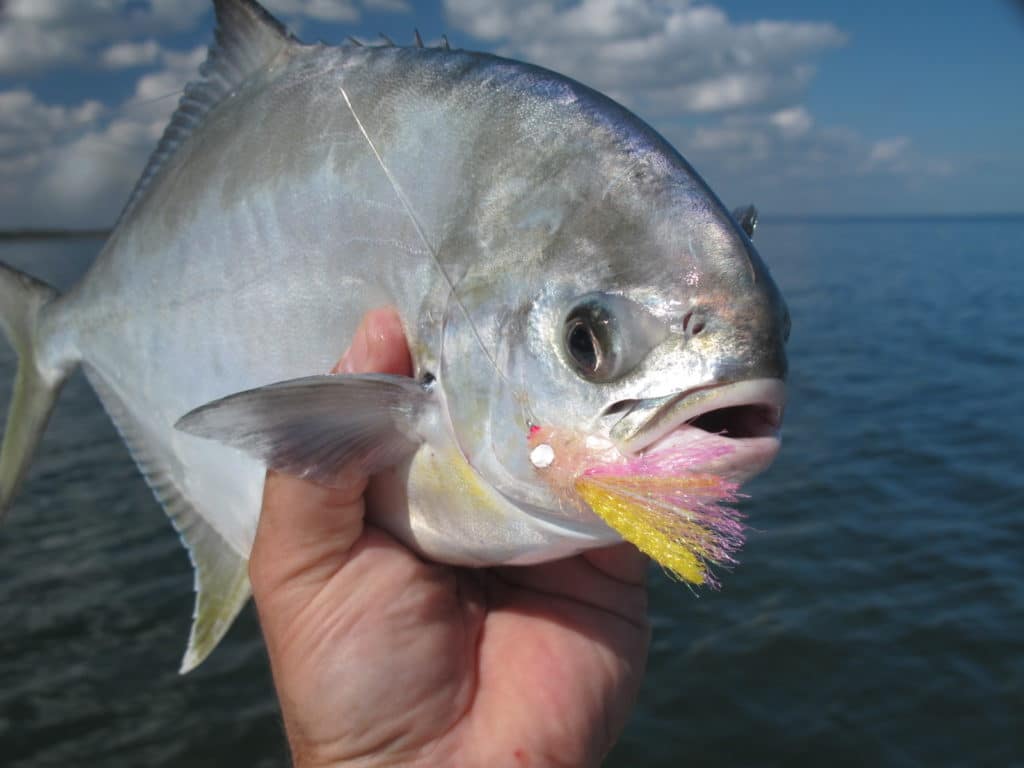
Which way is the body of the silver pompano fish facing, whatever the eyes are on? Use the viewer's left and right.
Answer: facing the viewer and to the right of the viewer
